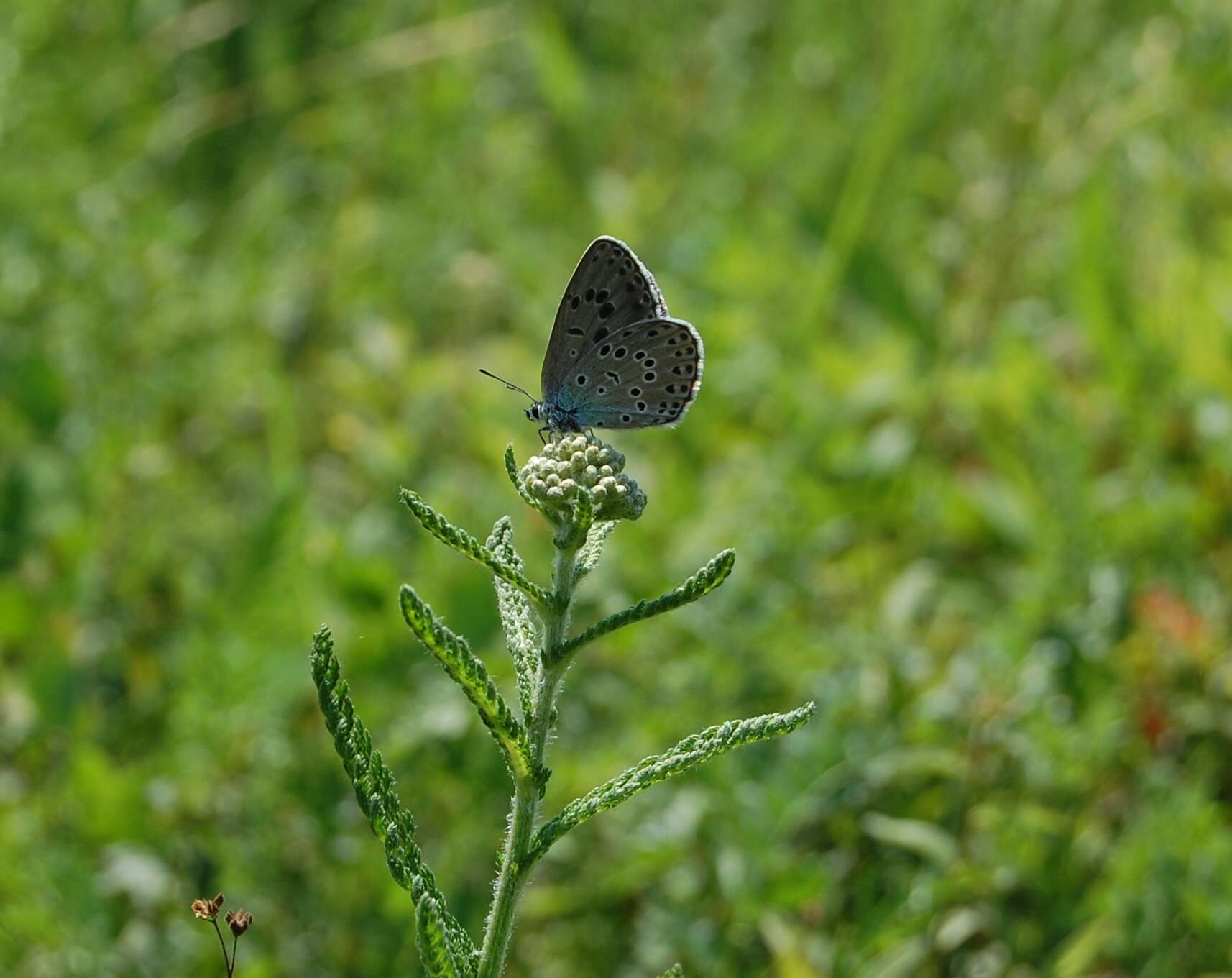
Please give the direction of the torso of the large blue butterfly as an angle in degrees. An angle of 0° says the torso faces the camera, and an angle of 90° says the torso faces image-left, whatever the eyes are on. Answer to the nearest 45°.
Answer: approximately 90°
